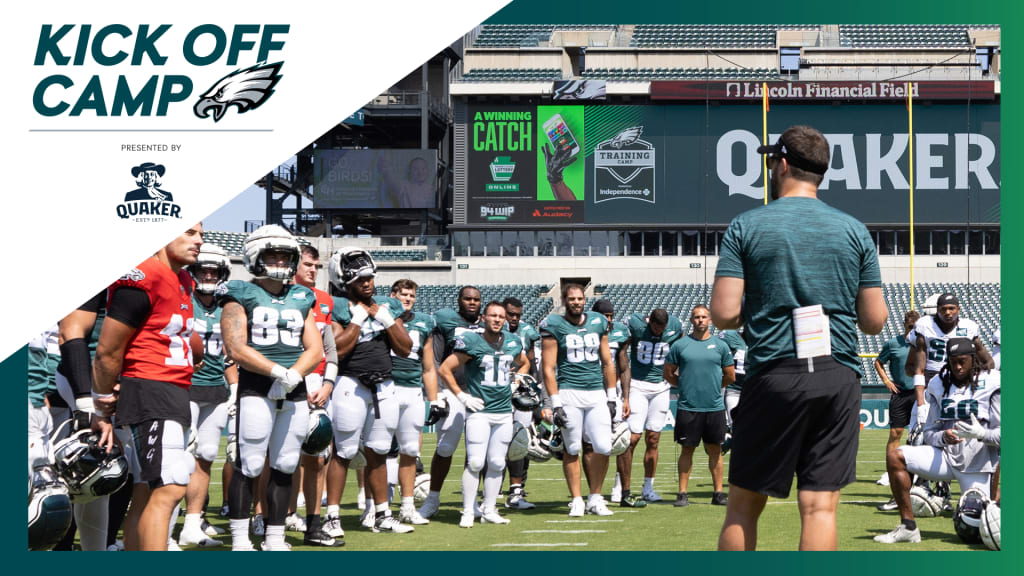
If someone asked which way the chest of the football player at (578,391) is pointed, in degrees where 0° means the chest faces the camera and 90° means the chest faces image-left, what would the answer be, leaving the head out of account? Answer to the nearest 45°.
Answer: approximately 0°

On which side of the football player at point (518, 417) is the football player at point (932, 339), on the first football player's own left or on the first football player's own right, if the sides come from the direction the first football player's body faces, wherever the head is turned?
on the first football player's own left

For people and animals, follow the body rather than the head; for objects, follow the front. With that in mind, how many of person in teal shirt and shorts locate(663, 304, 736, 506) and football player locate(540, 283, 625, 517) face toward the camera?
2

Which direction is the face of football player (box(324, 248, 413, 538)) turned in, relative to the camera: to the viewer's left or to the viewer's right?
to the viewer's right

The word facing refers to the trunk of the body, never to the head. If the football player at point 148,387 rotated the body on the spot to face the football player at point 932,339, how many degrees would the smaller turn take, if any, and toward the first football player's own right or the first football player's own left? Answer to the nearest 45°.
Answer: approximately 45° to the first football player's own left

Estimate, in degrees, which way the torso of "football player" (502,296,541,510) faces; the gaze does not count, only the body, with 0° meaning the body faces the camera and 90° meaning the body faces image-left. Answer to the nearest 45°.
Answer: approximately 0°

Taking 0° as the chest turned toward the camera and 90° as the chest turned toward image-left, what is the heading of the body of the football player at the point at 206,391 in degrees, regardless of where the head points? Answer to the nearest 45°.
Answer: approximately 315°

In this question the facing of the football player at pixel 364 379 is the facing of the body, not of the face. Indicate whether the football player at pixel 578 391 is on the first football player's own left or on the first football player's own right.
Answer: on the first football player's own left

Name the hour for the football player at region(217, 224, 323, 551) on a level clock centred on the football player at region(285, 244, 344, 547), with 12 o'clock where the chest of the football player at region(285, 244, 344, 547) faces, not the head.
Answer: the football player at region(217, 224, 323, 551) is roughly at 2 o'clock from the football player at region(285, 244, 344, 547).

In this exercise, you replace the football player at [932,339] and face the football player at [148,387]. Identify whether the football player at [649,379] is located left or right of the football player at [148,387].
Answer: right

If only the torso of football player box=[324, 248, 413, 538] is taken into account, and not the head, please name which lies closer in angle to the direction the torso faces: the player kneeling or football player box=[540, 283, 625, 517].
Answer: the player kneeling

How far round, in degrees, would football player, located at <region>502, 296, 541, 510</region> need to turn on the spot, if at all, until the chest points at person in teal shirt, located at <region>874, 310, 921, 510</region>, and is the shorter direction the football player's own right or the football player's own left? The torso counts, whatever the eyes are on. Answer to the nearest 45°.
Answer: approximately 90° to the football player's own left

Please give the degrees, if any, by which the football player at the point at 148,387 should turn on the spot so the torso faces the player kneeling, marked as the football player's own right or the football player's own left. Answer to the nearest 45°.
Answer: approximately 45° to the football player's own left
